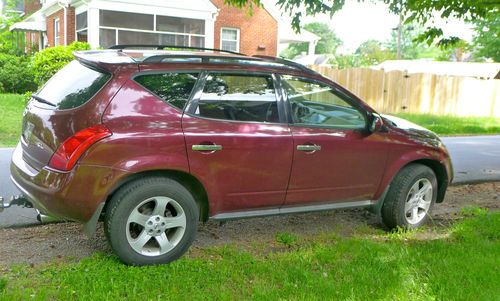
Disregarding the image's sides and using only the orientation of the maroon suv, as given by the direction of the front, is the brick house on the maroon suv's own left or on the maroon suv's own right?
on the maroon suv's own left

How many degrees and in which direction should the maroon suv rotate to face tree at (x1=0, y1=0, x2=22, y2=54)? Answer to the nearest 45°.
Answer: approximately 90° to its left

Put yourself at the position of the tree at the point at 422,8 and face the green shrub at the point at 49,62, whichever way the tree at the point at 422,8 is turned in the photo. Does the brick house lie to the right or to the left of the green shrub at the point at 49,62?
right

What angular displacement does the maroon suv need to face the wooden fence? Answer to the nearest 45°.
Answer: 0° — it already faces it

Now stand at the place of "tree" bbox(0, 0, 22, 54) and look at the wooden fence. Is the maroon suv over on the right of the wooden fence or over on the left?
right

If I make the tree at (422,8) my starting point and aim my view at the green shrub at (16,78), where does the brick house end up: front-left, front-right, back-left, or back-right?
front-right

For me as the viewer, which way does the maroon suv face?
facing away from the viewer and to the right of the viewer

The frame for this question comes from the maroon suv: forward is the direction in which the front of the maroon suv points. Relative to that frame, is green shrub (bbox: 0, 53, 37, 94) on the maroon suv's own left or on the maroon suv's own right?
on the maroon suv's own left

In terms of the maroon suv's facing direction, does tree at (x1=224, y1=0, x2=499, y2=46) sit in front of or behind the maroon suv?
in front

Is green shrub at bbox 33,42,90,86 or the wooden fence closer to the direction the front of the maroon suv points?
the wooden fence

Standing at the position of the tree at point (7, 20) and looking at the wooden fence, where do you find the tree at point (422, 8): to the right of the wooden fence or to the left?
right

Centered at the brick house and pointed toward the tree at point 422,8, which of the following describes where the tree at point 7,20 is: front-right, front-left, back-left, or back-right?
back-right
